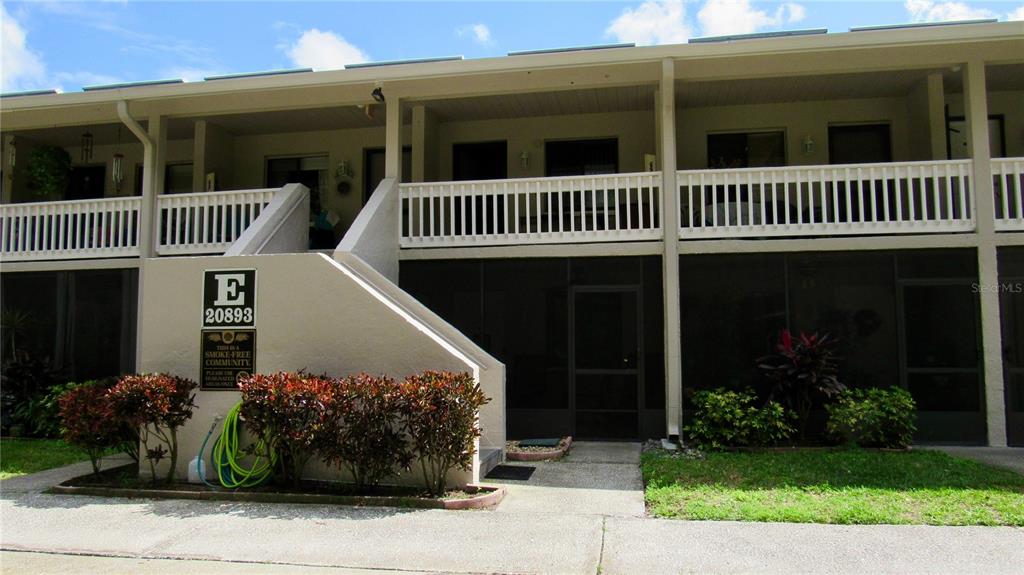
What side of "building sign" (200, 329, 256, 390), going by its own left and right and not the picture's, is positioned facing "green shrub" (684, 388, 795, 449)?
left

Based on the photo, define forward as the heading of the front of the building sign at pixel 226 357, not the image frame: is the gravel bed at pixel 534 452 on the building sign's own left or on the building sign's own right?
on the building sign's own left

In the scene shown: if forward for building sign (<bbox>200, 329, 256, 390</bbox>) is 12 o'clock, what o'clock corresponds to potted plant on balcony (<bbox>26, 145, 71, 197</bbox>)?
The potted plant on balcony is roughly at 5 o'clock from the building sign.

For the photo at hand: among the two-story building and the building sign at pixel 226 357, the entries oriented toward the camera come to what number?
2

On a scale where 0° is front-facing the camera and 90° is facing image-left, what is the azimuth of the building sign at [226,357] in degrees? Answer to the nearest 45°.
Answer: approximately 0°

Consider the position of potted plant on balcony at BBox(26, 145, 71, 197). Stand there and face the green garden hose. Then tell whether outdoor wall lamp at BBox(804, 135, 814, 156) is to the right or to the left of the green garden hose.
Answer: left

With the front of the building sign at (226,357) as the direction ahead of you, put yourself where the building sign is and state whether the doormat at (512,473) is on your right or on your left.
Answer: on your left

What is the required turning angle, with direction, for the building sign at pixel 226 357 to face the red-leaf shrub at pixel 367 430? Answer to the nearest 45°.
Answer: approximately 45° to its left

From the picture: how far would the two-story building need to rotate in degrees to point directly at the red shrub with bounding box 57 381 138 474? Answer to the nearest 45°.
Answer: approximately 45° to its right

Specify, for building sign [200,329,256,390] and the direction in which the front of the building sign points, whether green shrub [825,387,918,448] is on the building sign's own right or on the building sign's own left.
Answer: on the building sign's own left
